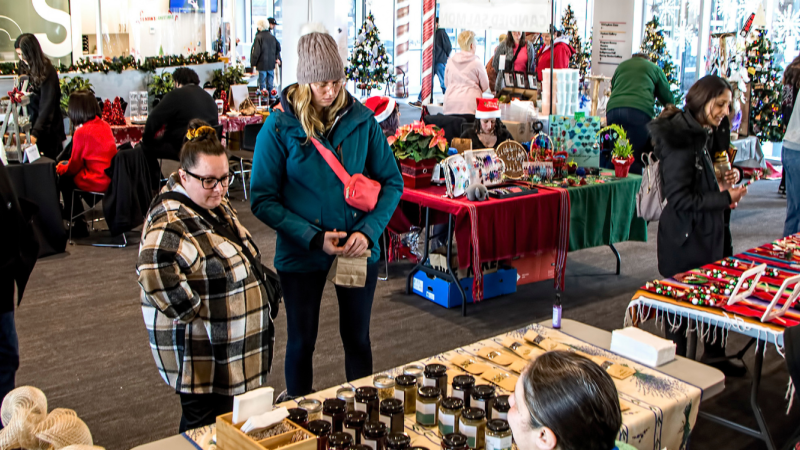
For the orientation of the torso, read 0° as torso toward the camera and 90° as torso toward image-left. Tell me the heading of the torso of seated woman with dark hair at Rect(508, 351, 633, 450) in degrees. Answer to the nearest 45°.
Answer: approximately 135°

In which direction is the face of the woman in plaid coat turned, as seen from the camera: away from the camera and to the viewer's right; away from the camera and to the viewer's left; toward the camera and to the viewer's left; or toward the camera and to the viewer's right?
toward the camera and to the viewer's right

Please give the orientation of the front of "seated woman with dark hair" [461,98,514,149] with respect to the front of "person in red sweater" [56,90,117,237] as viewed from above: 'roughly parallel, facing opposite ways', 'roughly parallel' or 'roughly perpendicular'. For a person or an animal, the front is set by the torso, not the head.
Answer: roughly perpendicular

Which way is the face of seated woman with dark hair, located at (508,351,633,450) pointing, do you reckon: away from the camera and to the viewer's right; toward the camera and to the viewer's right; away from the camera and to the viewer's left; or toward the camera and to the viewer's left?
away from the camera and to the viewer's left

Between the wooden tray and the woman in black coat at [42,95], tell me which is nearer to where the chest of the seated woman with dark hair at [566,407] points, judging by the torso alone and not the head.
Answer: the woman in black coat

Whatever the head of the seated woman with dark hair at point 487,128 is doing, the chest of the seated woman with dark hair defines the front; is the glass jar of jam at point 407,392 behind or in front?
in front

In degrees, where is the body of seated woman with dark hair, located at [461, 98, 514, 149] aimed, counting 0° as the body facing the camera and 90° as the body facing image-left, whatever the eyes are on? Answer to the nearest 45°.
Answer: approximately 0°

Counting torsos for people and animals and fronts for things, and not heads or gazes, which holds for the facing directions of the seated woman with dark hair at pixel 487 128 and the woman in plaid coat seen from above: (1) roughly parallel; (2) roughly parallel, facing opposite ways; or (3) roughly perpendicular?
roughly perpendicular

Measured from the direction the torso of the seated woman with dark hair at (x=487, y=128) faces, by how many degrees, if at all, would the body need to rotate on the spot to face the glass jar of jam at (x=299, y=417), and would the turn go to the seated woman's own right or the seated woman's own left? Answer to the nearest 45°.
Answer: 0° — they already face it
